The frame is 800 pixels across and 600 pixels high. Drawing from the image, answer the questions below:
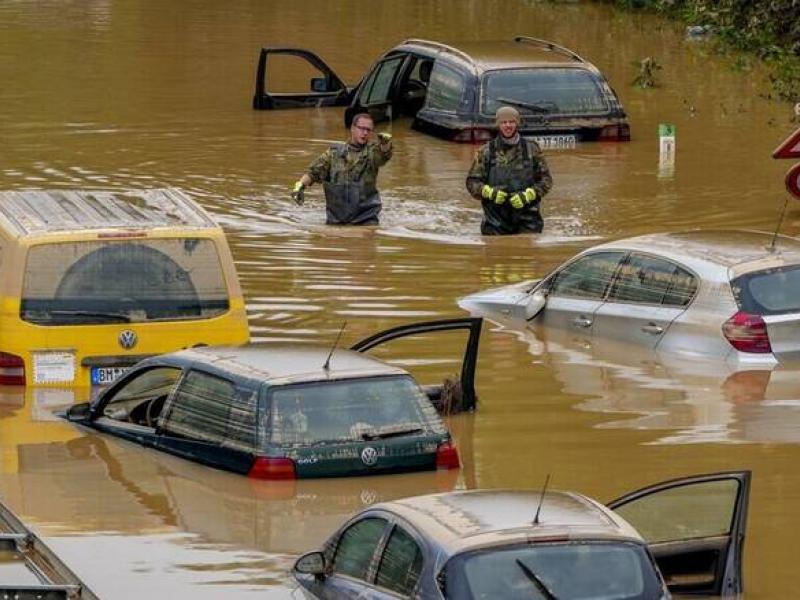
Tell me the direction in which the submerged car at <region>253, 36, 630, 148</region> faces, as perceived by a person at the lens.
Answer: facing away from the viewer and to the left of the viewer

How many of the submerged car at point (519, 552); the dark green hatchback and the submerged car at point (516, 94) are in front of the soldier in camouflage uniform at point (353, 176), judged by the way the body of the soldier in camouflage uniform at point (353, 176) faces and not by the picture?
2

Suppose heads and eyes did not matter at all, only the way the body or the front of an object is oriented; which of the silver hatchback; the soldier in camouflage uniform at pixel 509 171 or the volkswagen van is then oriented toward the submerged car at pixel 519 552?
the soldier in camouflage uniform

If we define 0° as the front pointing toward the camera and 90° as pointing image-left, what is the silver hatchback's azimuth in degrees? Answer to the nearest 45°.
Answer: approximately 135°

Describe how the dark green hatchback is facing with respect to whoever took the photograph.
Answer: facing away from the viewer and to the left of the viewer

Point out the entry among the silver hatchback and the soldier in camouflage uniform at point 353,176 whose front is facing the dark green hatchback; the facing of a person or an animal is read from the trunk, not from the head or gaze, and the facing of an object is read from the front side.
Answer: the soldier in camouflage uniform
